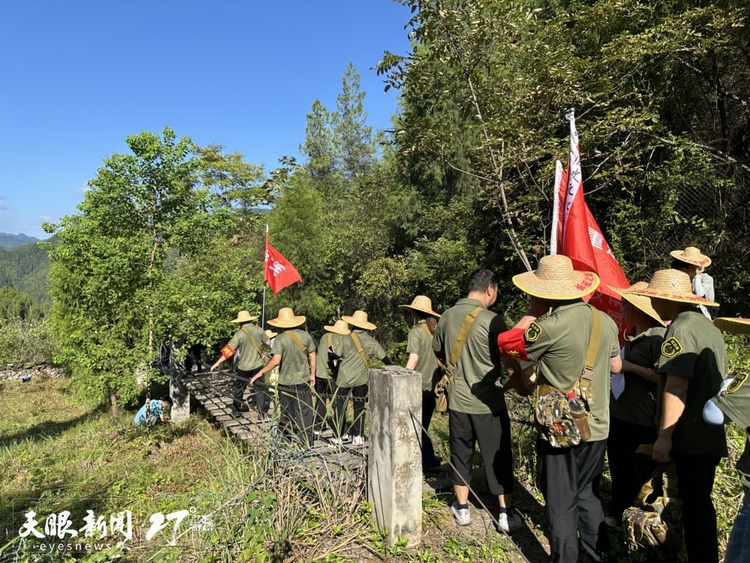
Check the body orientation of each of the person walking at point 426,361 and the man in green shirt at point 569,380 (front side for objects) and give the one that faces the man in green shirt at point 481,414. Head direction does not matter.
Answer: the man in green shirt at point 569,380

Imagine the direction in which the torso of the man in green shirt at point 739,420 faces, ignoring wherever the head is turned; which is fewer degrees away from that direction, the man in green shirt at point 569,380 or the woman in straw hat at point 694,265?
the man in green shirt

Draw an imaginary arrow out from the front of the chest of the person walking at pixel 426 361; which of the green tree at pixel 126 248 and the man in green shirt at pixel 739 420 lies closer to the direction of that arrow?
the green tree

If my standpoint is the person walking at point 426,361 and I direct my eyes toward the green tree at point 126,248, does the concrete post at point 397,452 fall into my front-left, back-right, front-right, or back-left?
back-left

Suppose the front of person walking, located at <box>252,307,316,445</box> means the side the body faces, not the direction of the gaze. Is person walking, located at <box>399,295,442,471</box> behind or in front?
behind

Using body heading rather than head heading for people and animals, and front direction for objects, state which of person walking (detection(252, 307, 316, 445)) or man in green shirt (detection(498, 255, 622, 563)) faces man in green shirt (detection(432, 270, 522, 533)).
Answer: man in green shirt (detection(498, 255, 622, 563))

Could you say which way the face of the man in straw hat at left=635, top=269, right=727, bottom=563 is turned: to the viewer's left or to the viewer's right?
to the viewer's left

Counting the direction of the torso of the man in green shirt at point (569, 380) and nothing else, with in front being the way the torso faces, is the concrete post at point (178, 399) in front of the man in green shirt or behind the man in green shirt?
in front

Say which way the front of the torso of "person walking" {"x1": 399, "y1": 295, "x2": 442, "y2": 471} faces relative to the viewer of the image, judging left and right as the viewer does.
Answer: facing away from the viewer and to the left of the viewer

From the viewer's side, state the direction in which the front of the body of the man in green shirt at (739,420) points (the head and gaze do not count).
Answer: to the viewer's left
